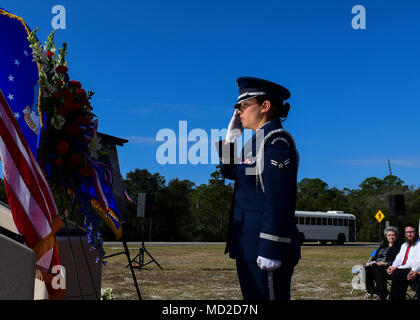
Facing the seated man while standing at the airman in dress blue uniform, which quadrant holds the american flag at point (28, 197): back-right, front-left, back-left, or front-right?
back-left

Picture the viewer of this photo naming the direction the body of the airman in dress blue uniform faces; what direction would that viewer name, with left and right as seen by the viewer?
facing to the left of the viewer

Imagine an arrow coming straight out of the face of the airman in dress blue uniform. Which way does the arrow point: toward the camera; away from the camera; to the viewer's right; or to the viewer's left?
to the viewer's left

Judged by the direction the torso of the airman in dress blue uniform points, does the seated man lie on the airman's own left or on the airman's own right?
on the airman's own right

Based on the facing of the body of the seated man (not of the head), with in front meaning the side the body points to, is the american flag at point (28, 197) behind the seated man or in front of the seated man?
in front

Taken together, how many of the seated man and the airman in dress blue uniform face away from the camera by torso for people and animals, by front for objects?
0

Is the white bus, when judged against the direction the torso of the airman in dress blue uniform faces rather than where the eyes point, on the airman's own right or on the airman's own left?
on the airman's own right
